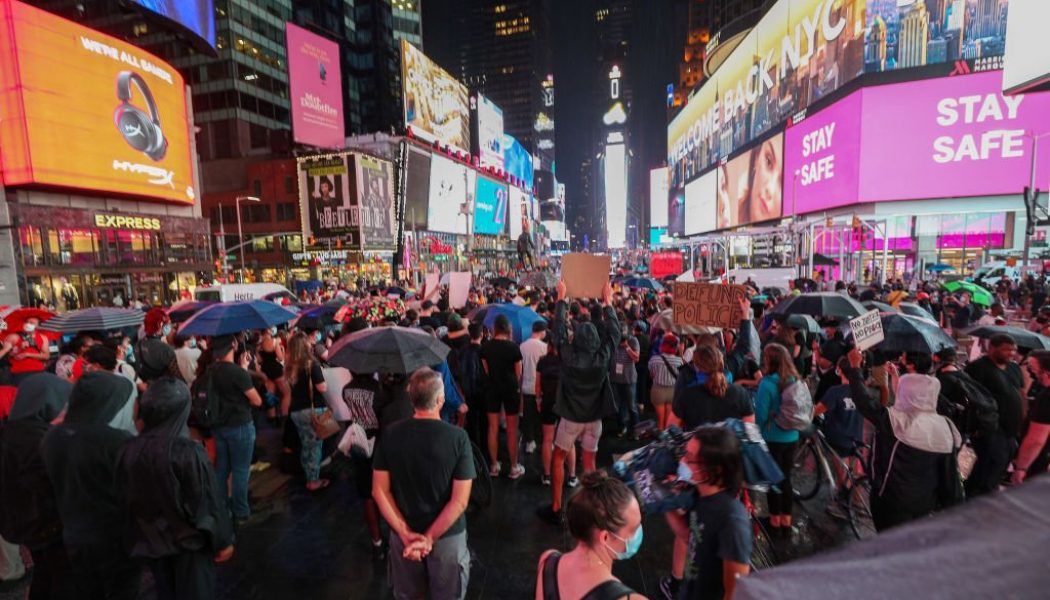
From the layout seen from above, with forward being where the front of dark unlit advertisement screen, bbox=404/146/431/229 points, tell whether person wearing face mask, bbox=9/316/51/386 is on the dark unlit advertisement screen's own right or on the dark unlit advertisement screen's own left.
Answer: on the dark unlit advertisement screen's own right

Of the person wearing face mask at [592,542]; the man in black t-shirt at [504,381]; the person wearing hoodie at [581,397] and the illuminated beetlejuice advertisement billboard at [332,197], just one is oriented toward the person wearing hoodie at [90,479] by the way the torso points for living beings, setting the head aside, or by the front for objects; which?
the illuminated beetlejuice advertisement billboard

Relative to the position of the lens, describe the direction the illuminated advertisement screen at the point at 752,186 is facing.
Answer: facing the viewer and to the left of the viewer

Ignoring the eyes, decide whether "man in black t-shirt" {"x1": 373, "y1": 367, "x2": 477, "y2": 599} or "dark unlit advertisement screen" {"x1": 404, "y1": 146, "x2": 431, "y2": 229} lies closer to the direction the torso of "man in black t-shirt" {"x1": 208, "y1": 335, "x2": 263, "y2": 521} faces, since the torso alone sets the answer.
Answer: the dark unlit advertisement screen

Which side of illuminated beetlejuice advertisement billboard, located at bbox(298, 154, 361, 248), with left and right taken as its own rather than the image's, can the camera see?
front

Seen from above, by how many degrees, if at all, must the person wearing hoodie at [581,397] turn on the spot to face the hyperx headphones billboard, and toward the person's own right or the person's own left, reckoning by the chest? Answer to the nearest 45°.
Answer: approximately 45° to the person's own left

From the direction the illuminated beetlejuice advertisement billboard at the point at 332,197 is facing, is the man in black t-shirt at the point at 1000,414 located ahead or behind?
ahead

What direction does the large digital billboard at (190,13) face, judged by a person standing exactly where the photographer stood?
facing the viewer and to the right of the viewer

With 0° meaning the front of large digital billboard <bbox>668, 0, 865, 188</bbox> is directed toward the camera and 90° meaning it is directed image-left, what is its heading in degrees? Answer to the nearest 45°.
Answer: approximately 45°

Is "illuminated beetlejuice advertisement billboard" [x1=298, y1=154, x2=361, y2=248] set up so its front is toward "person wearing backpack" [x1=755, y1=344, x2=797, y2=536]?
yes

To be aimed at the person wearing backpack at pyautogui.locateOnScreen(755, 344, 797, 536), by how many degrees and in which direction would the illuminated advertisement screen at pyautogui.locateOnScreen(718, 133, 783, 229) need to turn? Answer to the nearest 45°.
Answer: approximately 45° to its left

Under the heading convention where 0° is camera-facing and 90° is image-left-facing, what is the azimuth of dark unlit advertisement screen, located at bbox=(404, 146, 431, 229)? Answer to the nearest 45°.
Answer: approximately 315°

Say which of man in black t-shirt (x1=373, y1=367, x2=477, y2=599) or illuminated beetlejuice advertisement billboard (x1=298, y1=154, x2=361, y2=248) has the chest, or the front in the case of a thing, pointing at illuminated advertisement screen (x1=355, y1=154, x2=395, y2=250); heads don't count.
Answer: the man in black t-shirt

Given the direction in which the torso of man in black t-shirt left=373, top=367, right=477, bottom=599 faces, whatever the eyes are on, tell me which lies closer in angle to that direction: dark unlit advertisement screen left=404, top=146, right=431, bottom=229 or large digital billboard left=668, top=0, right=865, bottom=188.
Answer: the dark unlit advertisement screen

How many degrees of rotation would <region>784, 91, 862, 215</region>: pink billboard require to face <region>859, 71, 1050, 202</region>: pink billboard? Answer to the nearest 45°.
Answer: approximately 90° to its left

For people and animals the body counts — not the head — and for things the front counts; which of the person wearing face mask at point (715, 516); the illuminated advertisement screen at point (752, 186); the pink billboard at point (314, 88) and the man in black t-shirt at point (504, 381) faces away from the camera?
the man in black t-shirt

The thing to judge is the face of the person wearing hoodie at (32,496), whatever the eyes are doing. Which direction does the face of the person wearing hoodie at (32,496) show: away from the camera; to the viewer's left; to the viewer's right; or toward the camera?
away from the camera

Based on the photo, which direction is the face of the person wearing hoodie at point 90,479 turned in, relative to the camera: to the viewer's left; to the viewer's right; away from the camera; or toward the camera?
away from the camera
